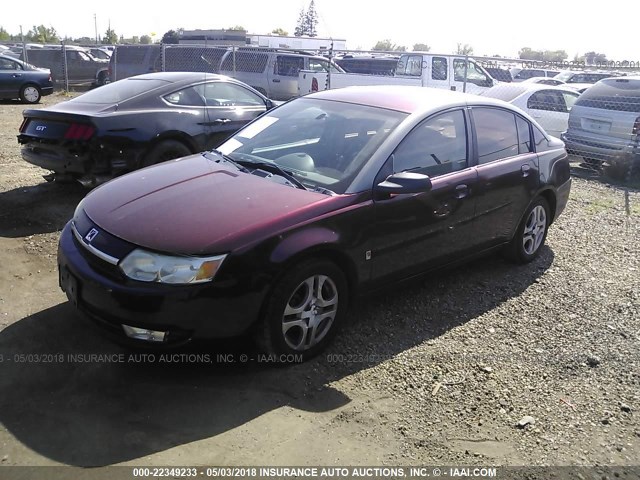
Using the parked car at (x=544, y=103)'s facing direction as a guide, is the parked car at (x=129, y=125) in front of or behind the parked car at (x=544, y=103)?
behind

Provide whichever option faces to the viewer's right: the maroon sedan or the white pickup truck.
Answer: the white pickup truck

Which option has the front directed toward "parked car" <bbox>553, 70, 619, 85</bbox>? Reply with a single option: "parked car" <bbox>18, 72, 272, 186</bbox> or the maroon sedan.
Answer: "parked car" <bbox>18, 72, 272, 186</bbox>

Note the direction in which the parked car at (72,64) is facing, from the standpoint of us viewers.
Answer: facing to the right of the viewer

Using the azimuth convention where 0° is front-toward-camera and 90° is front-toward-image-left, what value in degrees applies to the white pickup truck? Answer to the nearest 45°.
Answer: approximately 270°

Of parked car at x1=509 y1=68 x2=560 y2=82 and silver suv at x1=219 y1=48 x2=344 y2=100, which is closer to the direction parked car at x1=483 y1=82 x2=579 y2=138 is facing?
the parked car

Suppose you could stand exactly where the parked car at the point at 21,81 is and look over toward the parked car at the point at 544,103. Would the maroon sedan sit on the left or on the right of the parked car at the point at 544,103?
right

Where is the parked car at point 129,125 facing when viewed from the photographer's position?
facing away from the viewer and to the right of the viewer
